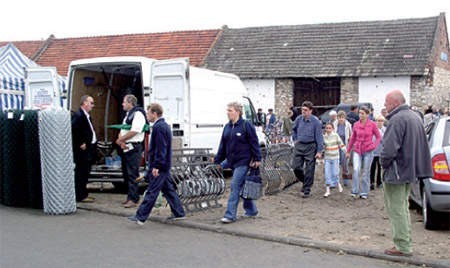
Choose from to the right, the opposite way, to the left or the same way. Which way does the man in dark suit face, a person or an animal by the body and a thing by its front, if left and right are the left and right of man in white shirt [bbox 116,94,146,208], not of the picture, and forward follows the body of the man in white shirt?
the opposite way

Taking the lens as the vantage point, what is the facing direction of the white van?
facing away from the viewer and to the right of the viewer

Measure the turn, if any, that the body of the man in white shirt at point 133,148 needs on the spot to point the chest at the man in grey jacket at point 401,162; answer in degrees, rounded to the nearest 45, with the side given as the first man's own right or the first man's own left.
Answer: approximately 135° to the first man's own left

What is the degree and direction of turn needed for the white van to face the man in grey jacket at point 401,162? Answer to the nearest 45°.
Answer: approximately 90° to its right

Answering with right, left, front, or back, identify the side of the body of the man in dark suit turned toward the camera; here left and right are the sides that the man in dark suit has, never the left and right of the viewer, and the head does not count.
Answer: right

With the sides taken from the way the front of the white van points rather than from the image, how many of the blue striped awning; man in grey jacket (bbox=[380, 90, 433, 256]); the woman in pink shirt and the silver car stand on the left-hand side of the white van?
1

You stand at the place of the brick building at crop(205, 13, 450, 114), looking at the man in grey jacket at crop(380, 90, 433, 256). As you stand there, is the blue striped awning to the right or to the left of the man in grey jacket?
right

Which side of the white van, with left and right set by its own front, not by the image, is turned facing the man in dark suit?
back

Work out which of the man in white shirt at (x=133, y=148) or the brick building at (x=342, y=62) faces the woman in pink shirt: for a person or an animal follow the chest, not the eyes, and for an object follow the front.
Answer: the brick building

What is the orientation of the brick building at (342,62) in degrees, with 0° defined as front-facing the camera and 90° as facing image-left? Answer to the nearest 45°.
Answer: approximately 0°

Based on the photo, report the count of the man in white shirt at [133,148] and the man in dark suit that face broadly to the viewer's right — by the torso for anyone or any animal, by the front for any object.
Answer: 1

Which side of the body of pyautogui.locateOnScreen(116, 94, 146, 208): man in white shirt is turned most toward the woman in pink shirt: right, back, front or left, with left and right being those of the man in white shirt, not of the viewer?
back

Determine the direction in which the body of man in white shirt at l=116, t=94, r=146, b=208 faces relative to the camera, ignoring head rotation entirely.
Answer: to the viewer's left

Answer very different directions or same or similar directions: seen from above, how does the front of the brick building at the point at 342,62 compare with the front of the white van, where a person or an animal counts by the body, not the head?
very different directions
